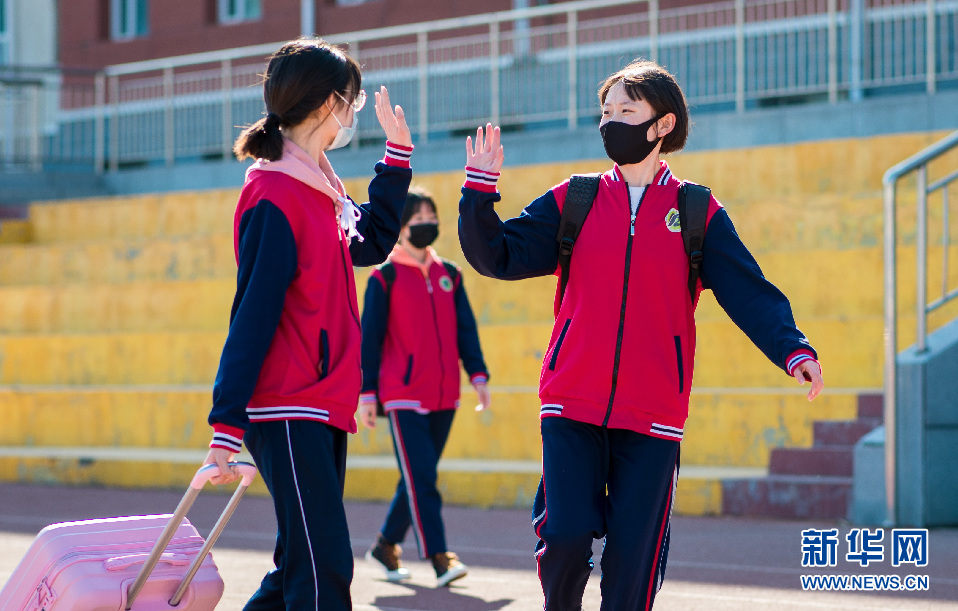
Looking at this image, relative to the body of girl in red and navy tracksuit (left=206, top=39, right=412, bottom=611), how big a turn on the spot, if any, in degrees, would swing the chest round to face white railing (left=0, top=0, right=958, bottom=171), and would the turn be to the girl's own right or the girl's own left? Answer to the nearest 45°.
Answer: approximately 90° to the girl's own left

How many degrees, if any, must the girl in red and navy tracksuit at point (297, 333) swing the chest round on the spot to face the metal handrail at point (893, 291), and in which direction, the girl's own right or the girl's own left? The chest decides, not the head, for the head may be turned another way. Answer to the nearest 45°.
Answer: approximately 45° to the girl's own left

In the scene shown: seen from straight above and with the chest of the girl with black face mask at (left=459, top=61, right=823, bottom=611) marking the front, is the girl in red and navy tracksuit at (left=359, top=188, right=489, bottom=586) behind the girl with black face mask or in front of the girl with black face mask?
behind

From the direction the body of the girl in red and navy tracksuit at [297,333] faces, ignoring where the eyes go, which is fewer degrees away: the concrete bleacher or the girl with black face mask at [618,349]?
the girl with black face mask

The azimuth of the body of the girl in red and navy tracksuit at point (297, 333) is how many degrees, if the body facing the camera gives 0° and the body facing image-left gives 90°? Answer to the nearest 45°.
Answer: approximately 270°

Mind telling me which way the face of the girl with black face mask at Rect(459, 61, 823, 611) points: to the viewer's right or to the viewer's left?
to the viewer's left

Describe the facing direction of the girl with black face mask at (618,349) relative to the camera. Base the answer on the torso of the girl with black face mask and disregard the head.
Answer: toward the camera

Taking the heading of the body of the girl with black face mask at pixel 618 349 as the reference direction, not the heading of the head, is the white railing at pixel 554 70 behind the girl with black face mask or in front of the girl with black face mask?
behind

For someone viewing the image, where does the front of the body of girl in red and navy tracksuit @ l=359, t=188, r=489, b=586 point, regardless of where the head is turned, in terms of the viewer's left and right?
facing the viewer and to the right of the viewer

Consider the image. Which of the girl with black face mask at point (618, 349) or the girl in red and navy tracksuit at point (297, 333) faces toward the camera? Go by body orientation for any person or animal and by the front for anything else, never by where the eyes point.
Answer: the girl with black face mask

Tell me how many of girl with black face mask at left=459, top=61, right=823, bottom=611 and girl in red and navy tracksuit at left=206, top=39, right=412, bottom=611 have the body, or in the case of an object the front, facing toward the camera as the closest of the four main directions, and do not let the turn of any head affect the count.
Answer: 1

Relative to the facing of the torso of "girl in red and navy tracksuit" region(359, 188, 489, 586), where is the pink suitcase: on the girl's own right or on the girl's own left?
on the girl's own right

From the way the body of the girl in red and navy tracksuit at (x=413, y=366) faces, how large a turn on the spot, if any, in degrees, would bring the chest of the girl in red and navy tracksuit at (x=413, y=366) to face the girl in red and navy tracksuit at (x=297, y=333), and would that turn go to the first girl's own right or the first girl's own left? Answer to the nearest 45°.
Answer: approximately 45° to the first girl's own right

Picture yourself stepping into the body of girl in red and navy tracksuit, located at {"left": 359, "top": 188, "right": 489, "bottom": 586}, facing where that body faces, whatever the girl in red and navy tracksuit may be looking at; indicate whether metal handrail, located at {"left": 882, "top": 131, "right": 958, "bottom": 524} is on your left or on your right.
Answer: on your left

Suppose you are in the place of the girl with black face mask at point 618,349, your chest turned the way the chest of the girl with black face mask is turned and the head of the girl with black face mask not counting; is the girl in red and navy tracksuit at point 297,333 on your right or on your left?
on your right
